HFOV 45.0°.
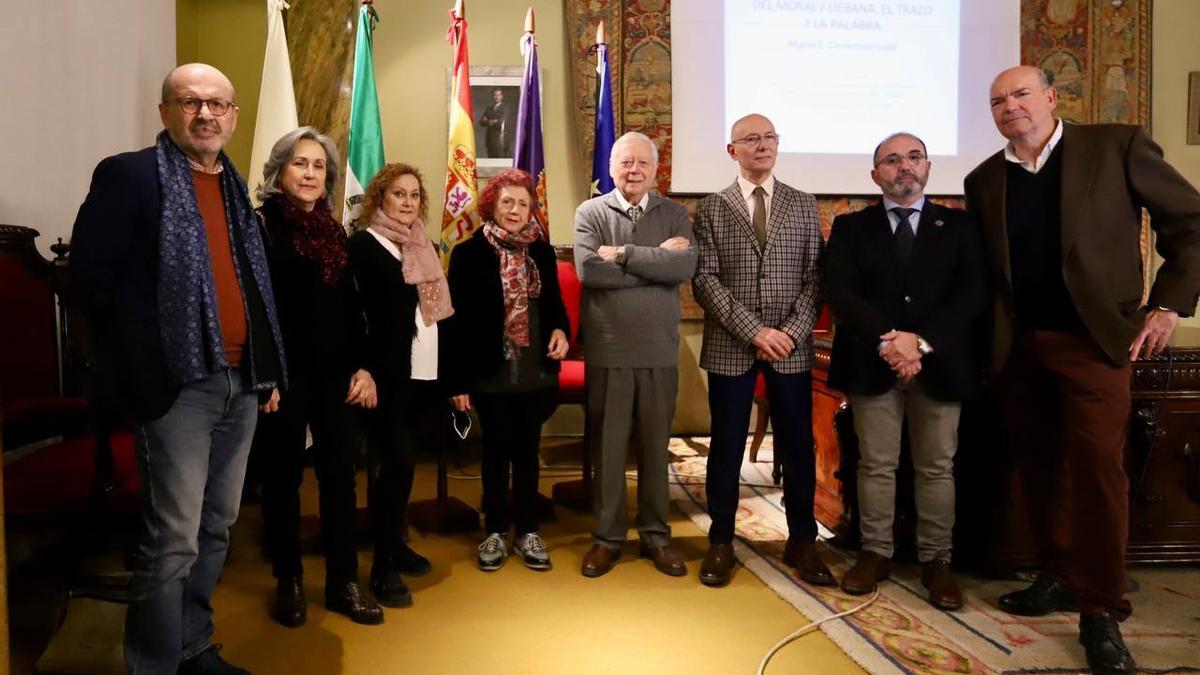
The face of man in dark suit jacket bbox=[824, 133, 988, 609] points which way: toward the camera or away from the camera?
toward the camera

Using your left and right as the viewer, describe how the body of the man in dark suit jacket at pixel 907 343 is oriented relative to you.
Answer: facing the viewer

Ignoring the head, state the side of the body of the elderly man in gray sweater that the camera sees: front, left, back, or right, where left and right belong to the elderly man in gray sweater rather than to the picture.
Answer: front

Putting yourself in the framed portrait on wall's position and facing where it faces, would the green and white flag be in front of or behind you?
in front

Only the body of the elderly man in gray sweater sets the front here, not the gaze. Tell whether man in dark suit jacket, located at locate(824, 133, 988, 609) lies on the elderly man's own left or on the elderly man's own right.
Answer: on the elderly man's own left

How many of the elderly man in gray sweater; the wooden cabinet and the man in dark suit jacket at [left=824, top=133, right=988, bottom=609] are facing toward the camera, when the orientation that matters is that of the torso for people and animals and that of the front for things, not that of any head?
3

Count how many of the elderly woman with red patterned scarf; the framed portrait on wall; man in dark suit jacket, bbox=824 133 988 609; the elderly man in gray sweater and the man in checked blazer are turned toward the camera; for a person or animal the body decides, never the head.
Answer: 5

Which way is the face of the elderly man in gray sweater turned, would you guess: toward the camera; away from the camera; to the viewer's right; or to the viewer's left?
toward the camera

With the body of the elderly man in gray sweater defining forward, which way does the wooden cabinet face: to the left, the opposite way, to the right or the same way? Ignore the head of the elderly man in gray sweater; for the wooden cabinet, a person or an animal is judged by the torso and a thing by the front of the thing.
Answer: the same way

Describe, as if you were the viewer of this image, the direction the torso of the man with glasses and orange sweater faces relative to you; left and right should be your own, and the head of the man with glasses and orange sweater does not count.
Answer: facing the viewer and to the right of the viewer

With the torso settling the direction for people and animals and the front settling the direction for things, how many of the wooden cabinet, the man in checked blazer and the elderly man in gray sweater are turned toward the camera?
3

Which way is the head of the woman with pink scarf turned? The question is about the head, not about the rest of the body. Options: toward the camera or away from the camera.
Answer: toward the camera
